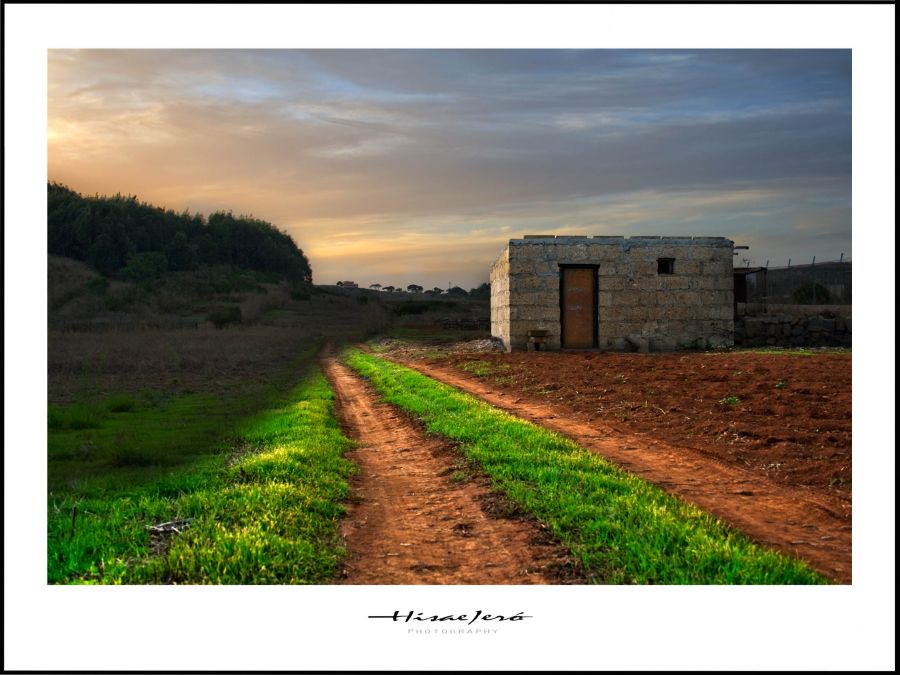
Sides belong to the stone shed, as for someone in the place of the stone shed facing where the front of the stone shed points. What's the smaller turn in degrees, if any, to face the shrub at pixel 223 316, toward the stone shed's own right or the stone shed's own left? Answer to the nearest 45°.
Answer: approximately 135° to the stone shed's own right

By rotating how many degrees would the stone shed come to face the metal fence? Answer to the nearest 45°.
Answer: approximately 135° to its left

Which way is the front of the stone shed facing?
toward the camera

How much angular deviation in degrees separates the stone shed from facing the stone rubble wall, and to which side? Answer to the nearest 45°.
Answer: approximately 90° to its left
